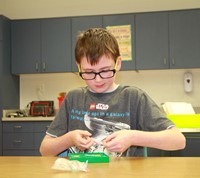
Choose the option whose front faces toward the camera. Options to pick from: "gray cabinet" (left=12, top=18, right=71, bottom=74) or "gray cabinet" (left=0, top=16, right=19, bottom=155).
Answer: "gray cabinet" (left=12, top=18, right=71, bottom=74)

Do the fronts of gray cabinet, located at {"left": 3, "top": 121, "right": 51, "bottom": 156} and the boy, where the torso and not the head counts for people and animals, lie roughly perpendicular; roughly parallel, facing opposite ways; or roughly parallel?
roughly parallel

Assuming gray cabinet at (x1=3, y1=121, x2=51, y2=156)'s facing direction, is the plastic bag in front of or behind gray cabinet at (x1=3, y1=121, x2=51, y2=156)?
in front

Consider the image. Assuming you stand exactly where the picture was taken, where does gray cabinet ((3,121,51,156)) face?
facing the viewer

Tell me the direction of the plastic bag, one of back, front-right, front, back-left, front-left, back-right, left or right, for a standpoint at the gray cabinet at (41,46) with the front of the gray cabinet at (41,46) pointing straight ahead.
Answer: front

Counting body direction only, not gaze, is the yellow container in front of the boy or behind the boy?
behind

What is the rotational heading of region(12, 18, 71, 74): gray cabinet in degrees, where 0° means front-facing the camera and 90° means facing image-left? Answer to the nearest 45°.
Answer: approximately 0°

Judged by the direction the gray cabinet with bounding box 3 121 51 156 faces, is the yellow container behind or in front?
in front

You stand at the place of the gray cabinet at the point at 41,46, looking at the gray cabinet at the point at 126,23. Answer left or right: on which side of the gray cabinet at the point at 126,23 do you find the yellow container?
right
